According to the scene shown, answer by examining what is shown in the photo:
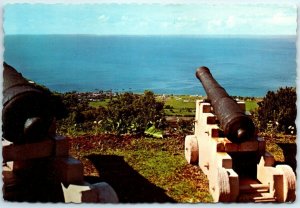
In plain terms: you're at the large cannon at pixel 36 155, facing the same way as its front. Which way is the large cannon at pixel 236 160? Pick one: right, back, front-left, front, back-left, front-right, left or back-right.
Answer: back-right

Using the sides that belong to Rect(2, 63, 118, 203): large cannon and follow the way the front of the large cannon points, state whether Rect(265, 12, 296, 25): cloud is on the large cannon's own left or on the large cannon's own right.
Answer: on the large cannon's own right

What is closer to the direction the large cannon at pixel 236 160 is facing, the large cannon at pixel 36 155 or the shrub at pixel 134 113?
the shrub

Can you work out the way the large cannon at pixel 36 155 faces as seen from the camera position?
facing away from the viewer and to the left of the viewer

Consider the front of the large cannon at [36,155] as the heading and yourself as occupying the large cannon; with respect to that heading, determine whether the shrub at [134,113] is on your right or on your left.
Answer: on your right

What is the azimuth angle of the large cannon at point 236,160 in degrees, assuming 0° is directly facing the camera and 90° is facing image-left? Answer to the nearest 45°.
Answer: approximately 135°
